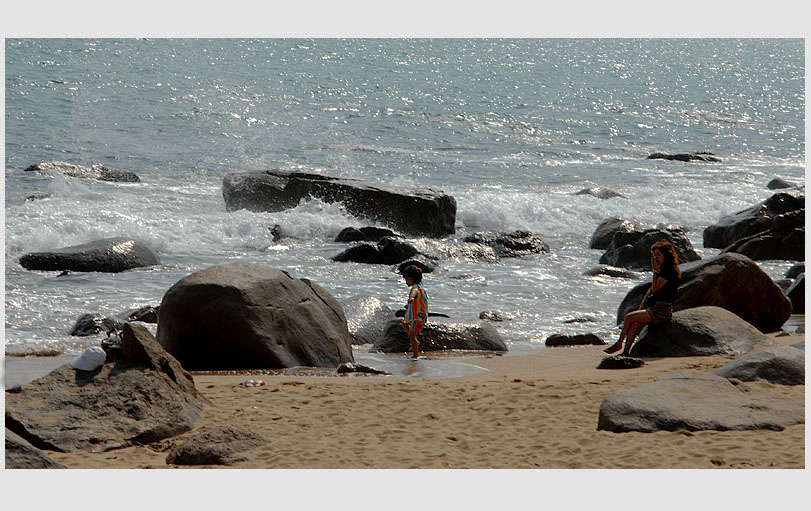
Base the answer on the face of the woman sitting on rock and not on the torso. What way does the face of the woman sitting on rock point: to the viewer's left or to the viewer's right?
to the viewer's left

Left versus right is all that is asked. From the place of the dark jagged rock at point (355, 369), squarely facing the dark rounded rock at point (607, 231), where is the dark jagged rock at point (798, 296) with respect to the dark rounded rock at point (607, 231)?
right

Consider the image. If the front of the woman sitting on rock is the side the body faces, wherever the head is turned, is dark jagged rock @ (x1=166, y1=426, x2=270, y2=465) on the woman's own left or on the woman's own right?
on the woman's own left

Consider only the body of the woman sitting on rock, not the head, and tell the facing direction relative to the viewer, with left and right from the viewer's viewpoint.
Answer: facing to the left of the viewer

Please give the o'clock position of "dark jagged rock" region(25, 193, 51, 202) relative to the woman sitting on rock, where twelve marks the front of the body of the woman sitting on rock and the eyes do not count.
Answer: The dark jagged rock is roughly at 1 o'clock from the woman sitting on rock.

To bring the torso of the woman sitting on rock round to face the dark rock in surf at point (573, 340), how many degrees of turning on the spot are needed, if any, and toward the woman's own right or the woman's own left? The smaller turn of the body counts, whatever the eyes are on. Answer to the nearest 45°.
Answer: approximately 45° to the woman's own right
